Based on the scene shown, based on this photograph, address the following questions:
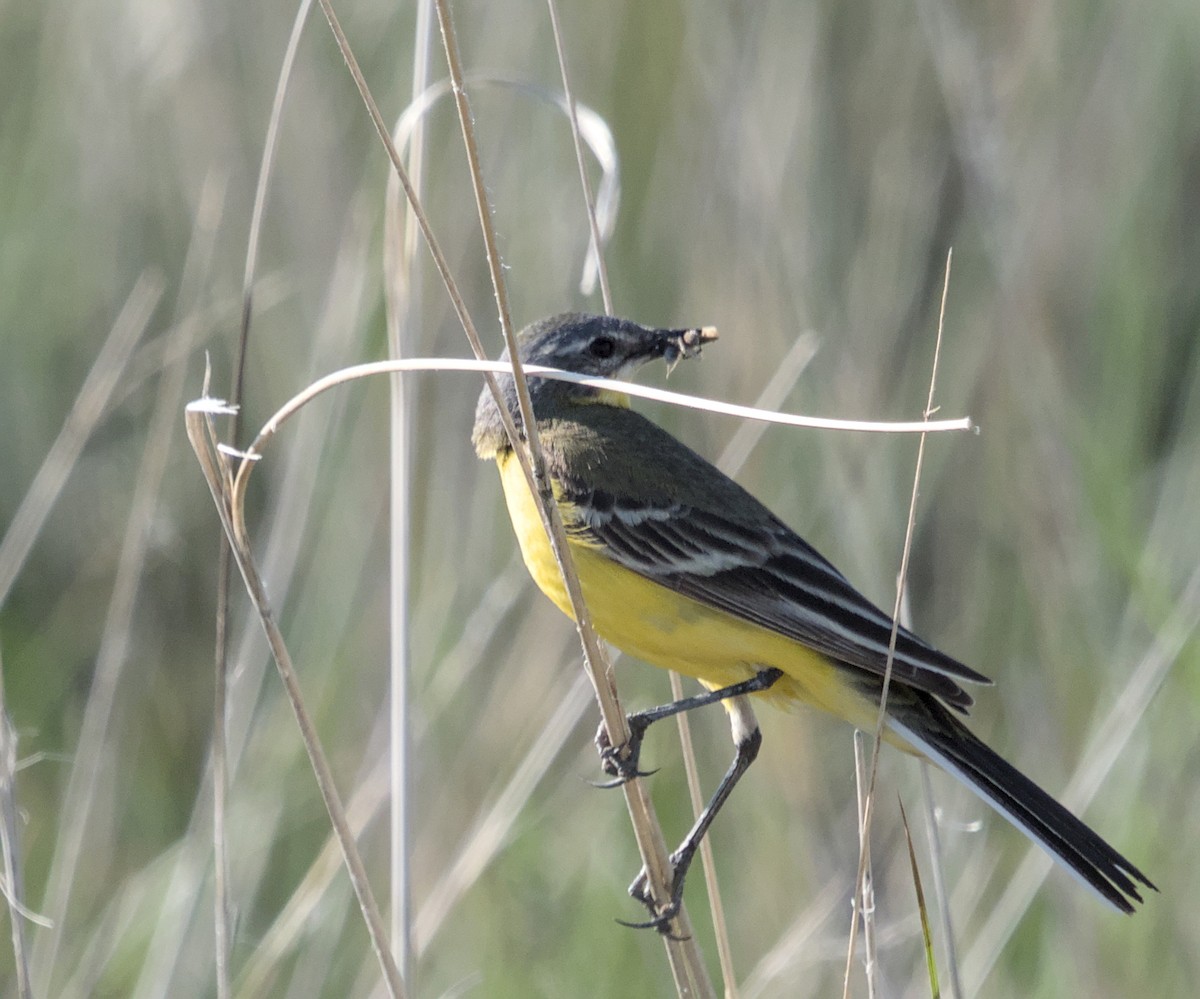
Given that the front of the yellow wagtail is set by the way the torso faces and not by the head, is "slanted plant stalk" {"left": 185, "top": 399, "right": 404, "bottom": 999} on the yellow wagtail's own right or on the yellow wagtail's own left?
on the yellow wagtail's own left

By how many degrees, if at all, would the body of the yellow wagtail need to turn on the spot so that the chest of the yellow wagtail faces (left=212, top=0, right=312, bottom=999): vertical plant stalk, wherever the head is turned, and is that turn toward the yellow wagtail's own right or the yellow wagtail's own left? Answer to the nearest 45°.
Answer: approximately 45° to the yellow wagtail's own left

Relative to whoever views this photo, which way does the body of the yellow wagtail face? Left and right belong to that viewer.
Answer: facing to the left of the viewer
